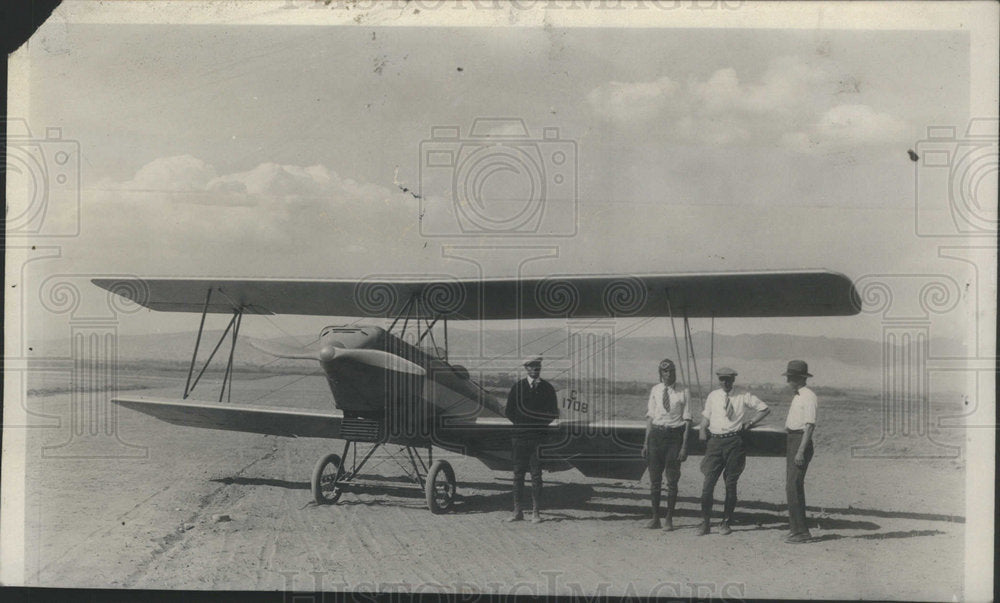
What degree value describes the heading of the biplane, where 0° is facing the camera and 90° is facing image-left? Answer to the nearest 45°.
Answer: approximately 45°

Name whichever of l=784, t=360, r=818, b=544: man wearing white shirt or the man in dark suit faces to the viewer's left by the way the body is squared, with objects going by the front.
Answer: the man wearing white shirt

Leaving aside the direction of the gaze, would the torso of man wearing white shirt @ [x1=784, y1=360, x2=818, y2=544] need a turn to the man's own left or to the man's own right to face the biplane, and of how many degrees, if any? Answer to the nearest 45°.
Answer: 0° — they already face it

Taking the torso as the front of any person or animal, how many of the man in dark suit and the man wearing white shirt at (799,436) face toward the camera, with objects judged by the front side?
1

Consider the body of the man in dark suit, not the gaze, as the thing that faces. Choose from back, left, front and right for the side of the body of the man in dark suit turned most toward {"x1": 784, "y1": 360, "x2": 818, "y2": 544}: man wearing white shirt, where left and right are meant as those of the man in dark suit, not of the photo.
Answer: left

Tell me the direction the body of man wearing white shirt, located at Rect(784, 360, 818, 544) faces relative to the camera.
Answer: to the viewer's left
